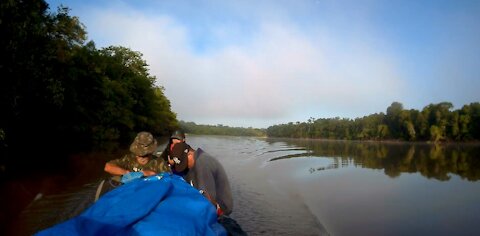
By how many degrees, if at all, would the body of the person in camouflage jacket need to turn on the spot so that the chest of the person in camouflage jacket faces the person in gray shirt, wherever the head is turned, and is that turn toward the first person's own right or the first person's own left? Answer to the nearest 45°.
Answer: approximately 45° to the first person's own left

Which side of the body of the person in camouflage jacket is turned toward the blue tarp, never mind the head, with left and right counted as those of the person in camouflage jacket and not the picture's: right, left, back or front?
front

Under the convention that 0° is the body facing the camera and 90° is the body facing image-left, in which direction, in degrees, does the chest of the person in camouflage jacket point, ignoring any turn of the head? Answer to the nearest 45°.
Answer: approximately 0°
